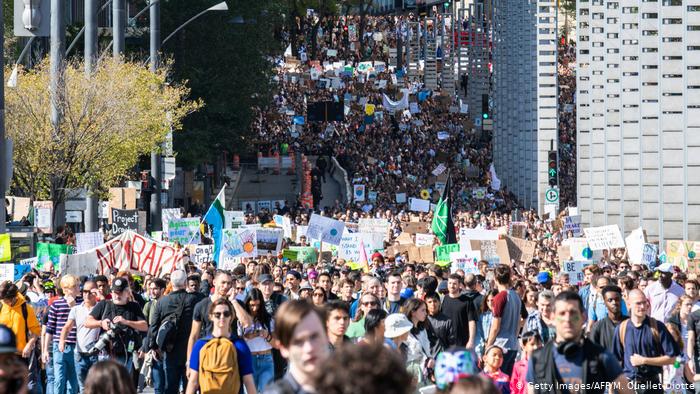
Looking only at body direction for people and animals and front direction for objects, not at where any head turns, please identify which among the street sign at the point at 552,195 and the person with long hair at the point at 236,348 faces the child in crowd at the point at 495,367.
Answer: the street sign

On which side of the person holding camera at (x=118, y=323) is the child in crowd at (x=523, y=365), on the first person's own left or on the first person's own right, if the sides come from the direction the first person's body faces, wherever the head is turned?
on the first person's own left

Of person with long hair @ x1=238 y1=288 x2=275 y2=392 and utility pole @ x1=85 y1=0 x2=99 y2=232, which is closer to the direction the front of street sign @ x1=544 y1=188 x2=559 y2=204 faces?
the person with long hair

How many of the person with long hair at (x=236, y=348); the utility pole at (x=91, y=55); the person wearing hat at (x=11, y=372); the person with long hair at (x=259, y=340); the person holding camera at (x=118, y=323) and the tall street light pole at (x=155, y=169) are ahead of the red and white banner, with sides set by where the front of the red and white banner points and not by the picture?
4

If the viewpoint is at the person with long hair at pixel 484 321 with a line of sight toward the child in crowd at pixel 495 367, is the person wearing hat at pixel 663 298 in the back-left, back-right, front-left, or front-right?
back-left

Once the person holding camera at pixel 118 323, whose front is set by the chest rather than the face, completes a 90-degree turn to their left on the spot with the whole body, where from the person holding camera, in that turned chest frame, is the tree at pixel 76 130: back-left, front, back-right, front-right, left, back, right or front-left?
left
